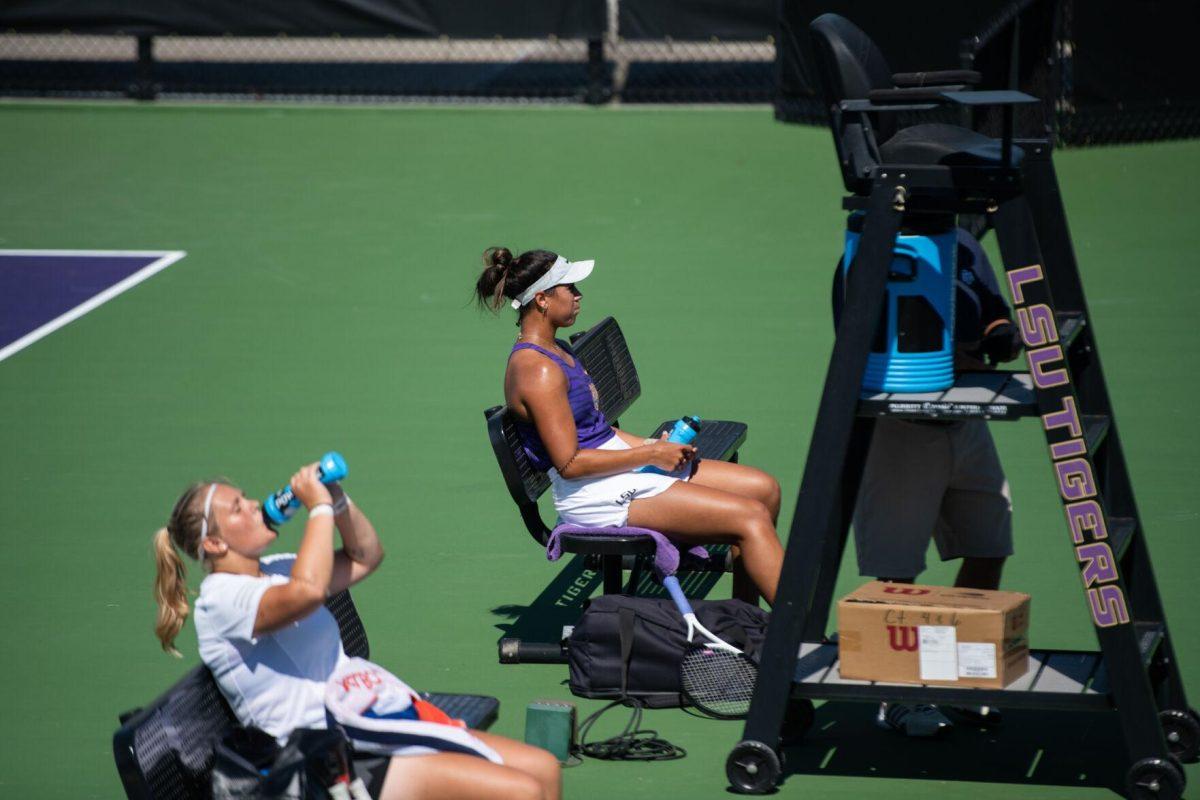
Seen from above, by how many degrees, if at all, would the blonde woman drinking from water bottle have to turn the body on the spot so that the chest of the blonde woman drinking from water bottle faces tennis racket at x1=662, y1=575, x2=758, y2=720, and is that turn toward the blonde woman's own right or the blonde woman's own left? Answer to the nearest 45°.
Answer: approximately 45° to the blonde woman's own left

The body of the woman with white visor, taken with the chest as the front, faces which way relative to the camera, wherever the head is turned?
to the viewer's right

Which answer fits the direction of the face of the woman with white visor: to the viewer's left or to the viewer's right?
to the viewer's right

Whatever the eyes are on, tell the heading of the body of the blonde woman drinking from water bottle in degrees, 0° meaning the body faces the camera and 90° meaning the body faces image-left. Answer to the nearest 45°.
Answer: approximately 270°

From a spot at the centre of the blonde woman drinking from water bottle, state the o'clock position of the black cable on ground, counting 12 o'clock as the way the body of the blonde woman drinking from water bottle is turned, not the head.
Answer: The black cable on ground is roughly at 11 o'clock from the blonde woman drinking from water bottle.

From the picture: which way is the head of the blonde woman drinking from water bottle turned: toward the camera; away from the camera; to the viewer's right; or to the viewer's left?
to the viewer's right

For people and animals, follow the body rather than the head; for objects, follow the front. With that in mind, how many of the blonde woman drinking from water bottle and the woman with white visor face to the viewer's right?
2
